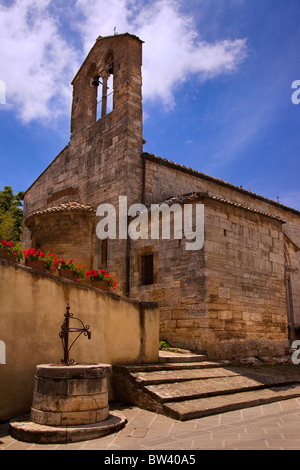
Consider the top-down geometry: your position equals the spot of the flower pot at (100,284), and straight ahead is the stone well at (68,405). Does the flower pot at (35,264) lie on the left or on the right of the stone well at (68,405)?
right

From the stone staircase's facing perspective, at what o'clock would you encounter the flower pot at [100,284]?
The flower pot is roughly at 5 o'clock from the stone staircase.

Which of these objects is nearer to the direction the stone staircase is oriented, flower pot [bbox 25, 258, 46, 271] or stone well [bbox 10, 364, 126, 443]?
the stone well

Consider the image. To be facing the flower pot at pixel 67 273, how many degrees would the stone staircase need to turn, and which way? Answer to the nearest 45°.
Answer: approximately 135° to its right
